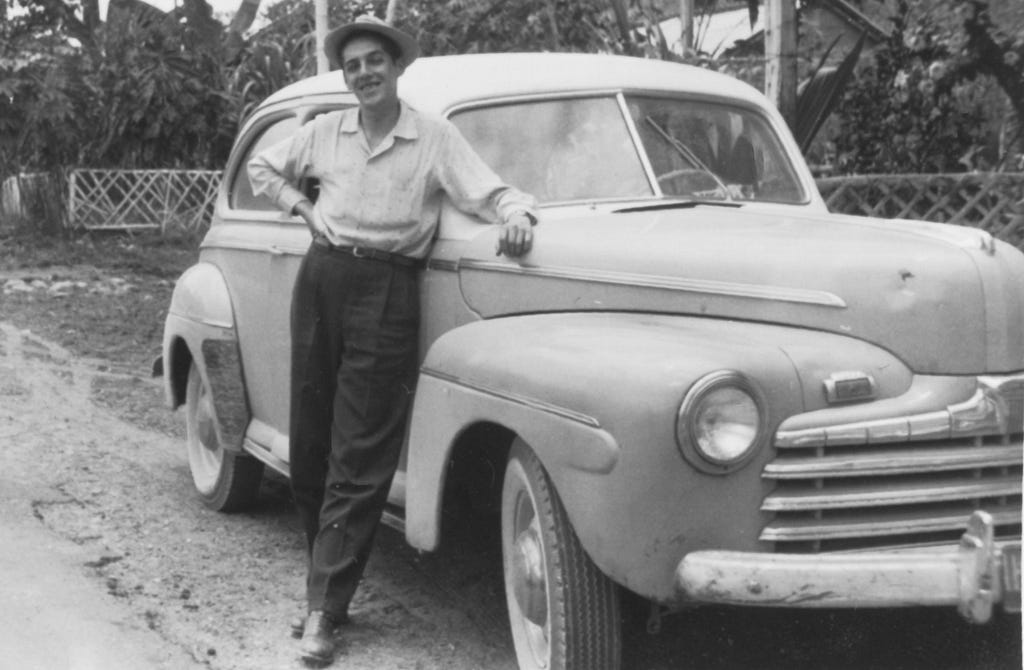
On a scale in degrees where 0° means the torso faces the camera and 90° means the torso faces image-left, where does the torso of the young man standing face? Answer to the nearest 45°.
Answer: approximately 0°

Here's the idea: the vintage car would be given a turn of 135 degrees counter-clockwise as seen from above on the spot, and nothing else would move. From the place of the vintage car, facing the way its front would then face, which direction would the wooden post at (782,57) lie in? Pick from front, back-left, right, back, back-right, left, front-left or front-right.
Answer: front

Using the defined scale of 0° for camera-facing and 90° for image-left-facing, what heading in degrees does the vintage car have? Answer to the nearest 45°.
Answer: approximately 315°

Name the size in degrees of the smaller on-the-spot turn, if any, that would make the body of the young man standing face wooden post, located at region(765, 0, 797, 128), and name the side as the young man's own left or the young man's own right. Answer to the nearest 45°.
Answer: approximately 135° to the young man's own left

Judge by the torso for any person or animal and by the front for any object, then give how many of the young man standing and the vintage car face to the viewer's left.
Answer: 0

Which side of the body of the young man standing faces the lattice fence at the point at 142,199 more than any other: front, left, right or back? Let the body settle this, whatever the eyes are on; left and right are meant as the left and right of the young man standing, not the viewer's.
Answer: back

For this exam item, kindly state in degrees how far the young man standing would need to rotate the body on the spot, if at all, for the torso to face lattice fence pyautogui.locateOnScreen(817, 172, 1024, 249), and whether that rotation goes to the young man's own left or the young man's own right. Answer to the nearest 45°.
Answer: approximately 135° to the young man's own left

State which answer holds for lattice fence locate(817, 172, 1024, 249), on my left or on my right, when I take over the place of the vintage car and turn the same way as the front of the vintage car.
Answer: on my left
